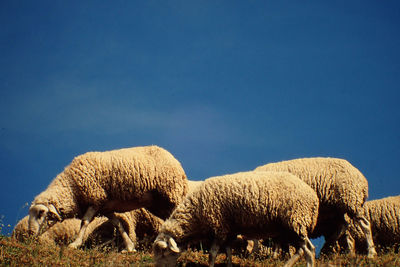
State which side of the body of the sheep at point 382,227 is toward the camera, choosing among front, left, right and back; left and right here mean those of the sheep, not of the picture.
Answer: left

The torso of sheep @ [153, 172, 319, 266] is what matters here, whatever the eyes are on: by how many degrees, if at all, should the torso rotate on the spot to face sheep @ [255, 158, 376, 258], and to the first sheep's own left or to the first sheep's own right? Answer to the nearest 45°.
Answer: approximately 135° to the first sheep's own right

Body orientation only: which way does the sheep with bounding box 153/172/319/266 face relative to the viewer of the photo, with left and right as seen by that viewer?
facing to the left of the viewer

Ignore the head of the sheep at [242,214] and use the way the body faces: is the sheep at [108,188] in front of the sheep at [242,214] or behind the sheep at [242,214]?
in front

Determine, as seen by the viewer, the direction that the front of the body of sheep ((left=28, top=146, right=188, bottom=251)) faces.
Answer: to the viewer's left

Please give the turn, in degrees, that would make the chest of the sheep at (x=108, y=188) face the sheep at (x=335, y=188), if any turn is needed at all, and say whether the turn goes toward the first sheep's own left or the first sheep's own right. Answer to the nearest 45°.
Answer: approximately 180°

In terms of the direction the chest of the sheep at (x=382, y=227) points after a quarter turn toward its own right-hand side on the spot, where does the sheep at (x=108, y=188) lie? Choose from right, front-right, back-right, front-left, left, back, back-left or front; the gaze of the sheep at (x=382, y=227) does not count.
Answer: back-left
